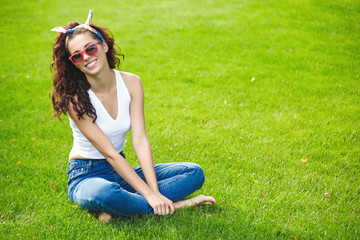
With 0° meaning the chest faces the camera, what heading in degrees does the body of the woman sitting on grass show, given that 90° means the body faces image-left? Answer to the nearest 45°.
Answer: approximately 315°
